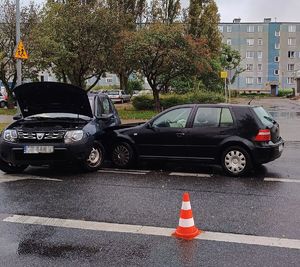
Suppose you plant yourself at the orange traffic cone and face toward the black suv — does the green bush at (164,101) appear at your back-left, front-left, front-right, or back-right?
front-right

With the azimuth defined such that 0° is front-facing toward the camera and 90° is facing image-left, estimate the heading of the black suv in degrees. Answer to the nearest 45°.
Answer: approximately 45°

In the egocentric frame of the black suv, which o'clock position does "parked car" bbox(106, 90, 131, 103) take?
The parked car is roughly at 5 o'clock from the black suv.
